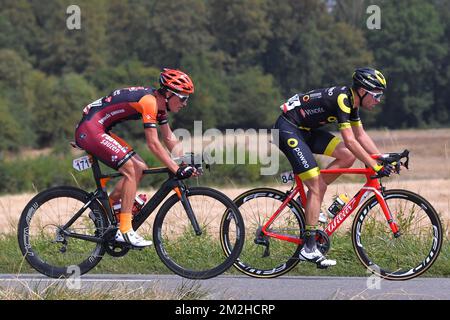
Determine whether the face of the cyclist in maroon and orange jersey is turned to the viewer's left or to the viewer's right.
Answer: to the viewer's right

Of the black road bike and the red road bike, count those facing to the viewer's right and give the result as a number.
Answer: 2

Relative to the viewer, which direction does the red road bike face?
to the viewer's right

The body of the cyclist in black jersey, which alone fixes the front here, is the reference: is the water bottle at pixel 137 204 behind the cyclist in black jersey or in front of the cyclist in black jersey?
behind

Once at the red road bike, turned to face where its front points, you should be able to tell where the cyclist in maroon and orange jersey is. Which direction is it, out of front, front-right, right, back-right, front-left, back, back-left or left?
back

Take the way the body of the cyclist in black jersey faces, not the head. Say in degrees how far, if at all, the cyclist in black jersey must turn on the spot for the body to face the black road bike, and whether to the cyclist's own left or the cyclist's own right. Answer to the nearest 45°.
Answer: approximately 180°

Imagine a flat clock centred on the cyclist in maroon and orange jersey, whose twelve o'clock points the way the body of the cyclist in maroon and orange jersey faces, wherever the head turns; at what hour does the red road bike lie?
The red road bike is roughly at 12 o'clock from the cyclist in maroon and orange jersey.

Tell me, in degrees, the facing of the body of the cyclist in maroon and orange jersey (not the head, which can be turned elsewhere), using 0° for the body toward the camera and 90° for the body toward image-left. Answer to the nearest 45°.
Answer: approximately 270°

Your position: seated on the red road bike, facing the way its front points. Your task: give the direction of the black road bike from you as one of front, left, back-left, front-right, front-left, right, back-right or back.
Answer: back

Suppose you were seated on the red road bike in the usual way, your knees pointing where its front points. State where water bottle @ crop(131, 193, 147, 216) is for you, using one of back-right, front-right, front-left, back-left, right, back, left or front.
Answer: back

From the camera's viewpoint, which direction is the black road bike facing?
to the viewer's right

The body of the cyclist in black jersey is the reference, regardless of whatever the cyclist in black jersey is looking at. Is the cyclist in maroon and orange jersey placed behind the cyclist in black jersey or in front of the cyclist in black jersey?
behind

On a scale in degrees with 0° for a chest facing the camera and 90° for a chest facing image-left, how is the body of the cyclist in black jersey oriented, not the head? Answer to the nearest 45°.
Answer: approximately 270°
